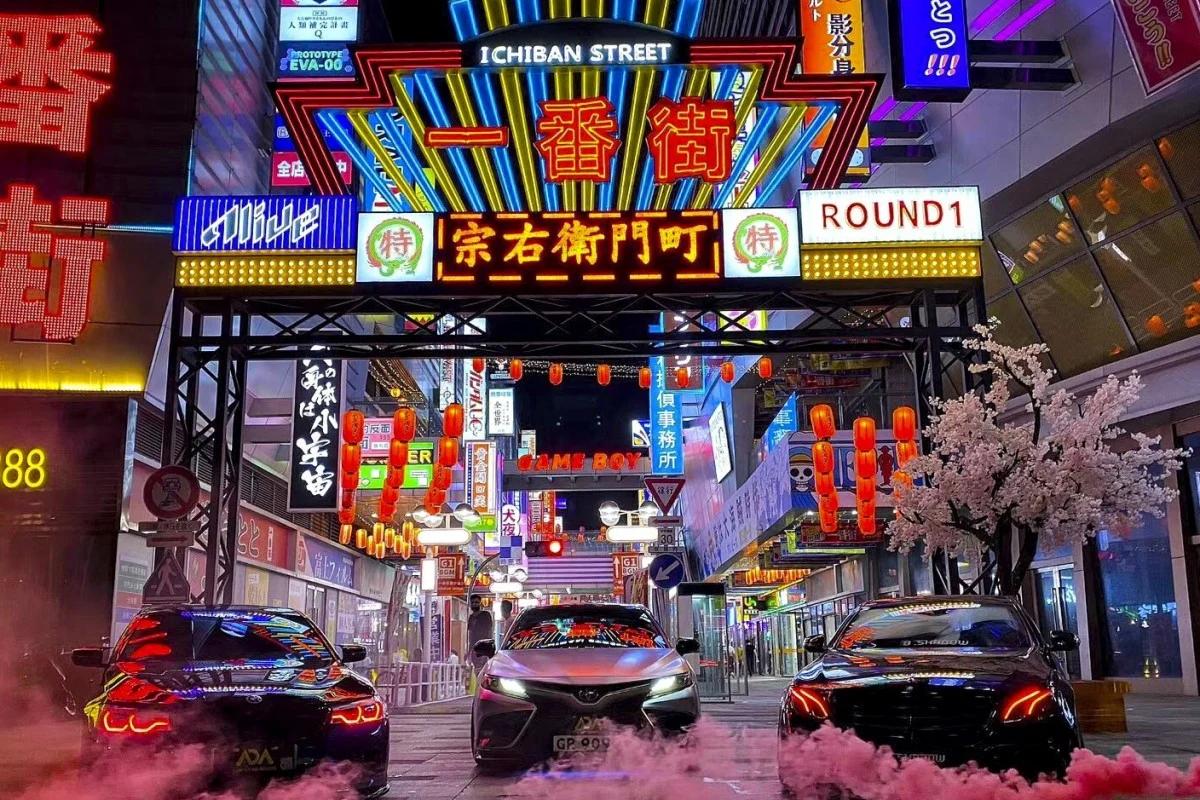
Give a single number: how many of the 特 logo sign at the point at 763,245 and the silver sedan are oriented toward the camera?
2

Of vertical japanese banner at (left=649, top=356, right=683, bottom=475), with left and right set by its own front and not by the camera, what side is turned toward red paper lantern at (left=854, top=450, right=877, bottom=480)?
front

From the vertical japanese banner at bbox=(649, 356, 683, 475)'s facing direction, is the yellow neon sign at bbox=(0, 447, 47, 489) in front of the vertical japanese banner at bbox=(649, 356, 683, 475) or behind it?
in front

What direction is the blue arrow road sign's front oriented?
toward the camera

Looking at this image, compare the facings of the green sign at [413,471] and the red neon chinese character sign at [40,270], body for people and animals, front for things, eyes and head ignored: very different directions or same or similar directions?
same or similar directions

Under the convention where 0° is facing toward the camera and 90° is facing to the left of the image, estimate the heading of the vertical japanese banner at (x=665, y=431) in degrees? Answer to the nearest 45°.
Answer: approximately 0°

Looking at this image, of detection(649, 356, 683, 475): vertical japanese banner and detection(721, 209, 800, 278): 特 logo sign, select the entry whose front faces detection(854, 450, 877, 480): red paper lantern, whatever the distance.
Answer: the vertical japanese banner

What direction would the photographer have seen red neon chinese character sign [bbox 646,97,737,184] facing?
facing the viewer

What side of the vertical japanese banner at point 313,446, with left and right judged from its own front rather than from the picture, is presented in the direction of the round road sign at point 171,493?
front

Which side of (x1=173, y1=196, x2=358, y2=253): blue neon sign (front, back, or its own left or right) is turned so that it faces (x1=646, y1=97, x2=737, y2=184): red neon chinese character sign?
left

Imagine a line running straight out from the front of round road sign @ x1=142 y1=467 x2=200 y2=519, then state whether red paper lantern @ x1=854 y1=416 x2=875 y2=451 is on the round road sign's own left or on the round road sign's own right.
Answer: on the round road sign's own left

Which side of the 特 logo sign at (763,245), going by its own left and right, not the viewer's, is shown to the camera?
front

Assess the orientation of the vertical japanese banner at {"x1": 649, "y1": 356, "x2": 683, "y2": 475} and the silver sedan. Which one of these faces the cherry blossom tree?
the vertical japanese banner

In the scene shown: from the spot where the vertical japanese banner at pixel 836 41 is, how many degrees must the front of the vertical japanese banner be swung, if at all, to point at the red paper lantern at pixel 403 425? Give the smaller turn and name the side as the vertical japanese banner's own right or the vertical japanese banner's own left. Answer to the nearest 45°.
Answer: approximately 90° to the vertical japanese banner's own right

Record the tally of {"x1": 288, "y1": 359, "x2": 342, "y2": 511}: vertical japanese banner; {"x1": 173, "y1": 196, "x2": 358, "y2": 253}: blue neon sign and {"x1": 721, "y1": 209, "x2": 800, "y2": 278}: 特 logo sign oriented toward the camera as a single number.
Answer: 3

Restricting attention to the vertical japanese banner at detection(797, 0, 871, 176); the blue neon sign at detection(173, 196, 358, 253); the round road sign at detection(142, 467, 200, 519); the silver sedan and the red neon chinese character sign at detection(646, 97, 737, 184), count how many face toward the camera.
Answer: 5
